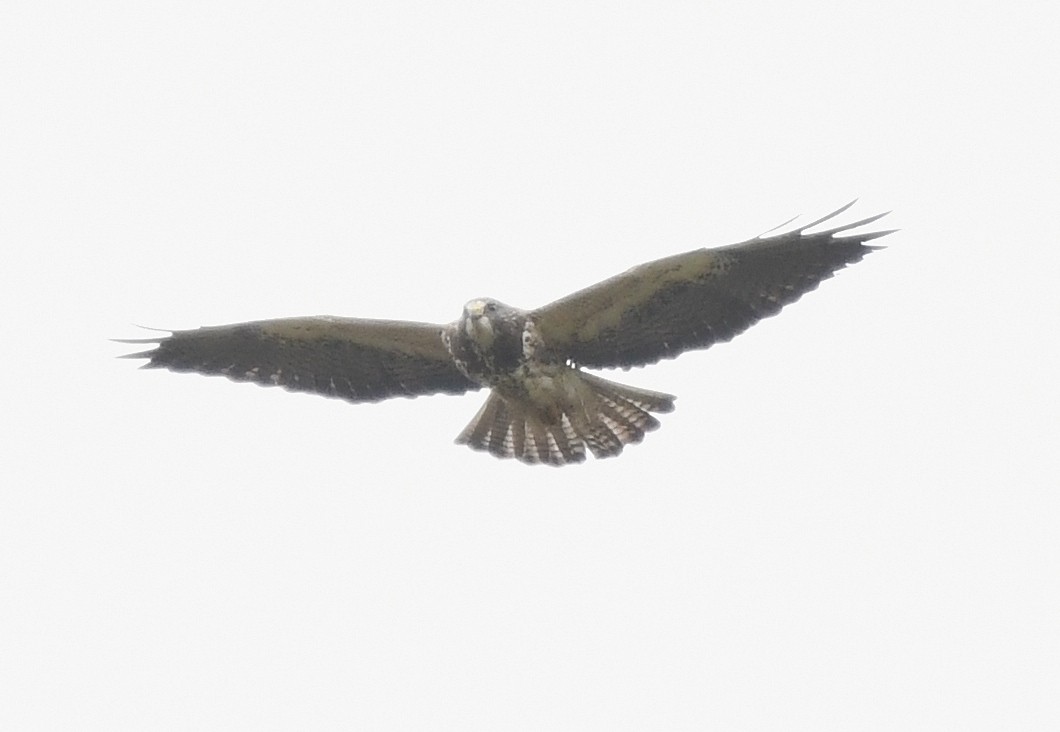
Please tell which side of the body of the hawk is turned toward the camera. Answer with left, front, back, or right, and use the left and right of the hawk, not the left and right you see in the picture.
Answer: front
